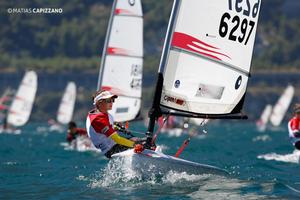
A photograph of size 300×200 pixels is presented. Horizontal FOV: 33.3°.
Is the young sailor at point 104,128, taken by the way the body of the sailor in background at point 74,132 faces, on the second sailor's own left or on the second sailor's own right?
on the second sailor's own right

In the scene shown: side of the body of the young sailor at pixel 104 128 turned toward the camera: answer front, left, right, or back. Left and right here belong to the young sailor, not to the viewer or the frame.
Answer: right

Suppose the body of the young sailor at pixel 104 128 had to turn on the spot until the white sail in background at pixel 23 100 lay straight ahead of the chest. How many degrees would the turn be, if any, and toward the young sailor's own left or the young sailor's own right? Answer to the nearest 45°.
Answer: approximately 90° to the young sailor's own left

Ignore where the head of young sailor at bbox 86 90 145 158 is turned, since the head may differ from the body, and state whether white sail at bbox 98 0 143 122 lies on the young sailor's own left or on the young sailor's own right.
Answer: on the young sailor's own left

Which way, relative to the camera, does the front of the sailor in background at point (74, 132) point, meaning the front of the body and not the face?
to the viewer's right
